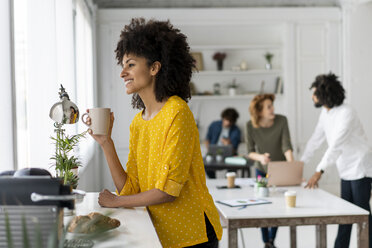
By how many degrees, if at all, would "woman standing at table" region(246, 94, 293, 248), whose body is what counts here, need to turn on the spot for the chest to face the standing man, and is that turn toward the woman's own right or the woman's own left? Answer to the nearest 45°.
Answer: approximately 45° to the woman's own left

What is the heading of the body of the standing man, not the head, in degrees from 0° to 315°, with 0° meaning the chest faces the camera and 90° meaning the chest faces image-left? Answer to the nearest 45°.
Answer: approximately 90°

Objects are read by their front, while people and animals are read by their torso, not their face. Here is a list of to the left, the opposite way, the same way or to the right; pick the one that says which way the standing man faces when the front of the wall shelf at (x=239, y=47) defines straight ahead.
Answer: to the right

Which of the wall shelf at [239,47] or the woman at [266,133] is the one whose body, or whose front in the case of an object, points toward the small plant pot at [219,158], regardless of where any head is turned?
the wall shelf

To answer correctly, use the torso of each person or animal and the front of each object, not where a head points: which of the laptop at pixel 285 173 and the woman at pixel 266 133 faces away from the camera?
the laptop

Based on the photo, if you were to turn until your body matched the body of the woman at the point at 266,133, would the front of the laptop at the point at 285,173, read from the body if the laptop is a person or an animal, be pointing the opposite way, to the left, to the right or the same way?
the opposite way

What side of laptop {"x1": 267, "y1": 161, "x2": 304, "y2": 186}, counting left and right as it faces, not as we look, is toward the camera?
back

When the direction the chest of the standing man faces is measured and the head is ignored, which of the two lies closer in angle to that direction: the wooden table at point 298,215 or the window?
the window

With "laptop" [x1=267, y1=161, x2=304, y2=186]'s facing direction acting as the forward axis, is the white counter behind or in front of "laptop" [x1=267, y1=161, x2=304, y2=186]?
behind

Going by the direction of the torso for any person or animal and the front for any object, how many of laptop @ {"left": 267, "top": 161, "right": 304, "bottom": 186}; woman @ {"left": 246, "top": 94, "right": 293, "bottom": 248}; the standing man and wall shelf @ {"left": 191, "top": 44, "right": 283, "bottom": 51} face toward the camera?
2

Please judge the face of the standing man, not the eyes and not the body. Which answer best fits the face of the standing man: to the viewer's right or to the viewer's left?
to the viewer's left

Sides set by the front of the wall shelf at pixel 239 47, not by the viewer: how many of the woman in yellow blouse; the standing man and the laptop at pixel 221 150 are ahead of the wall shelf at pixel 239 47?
3
